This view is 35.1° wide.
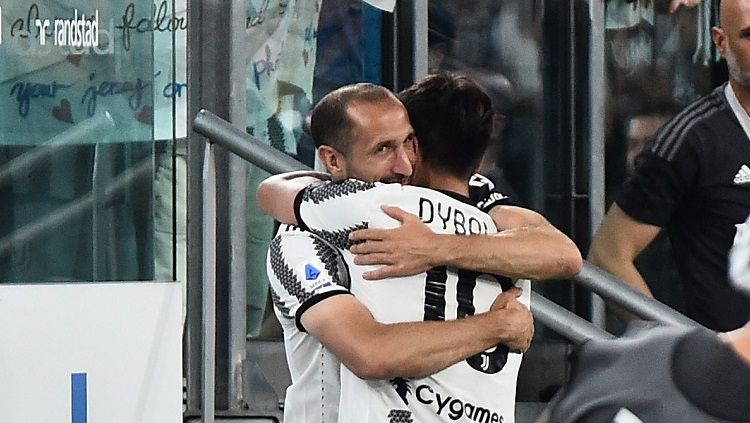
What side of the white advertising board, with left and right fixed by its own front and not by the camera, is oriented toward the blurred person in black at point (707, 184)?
left

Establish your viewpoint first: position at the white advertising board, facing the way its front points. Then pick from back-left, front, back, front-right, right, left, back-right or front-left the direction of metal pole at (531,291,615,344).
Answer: left

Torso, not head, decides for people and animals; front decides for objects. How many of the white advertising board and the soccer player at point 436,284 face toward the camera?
1

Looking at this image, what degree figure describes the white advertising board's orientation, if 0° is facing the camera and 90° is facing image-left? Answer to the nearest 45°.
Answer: approximately 0°

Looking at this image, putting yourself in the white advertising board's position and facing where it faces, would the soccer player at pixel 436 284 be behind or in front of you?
in front

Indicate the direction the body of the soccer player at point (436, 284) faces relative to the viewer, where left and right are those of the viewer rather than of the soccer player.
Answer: facing away from the viewer and to the left of the viewer
